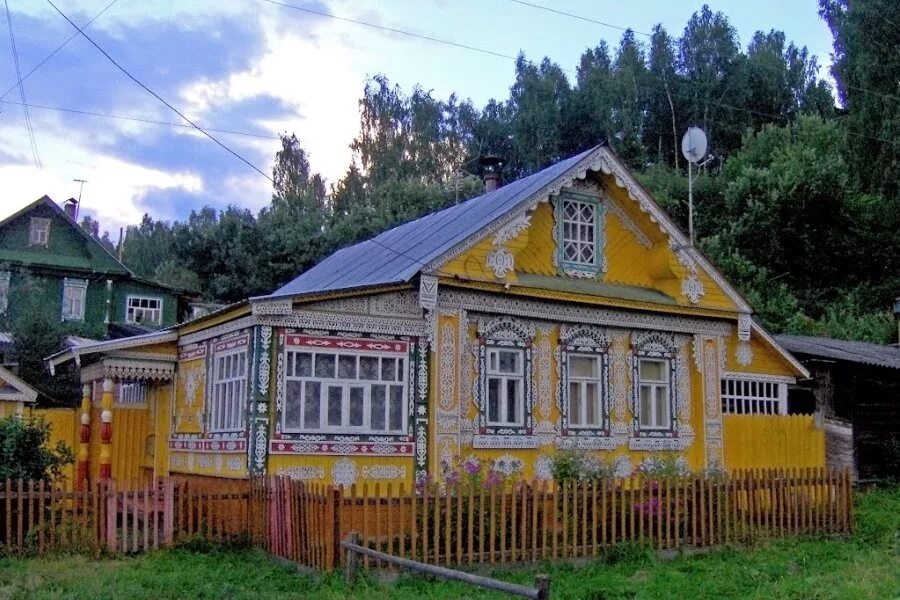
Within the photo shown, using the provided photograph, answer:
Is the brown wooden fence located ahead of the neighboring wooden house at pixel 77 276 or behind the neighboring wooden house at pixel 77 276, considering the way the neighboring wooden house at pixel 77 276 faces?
ahead

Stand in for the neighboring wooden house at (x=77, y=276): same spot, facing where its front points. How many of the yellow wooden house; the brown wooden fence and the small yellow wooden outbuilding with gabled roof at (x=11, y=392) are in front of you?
3

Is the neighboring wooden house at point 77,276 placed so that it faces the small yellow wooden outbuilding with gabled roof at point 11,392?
yes

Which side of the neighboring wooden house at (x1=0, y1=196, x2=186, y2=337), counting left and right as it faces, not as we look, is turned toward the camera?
front

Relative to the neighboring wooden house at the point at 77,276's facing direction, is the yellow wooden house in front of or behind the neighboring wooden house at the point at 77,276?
in front

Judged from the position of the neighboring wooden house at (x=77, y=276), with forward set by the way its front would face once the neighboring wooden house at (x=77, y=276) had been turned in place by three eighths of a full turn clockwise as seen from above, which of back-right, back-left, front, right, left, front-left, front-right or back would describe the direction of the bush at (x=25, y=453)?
back-left

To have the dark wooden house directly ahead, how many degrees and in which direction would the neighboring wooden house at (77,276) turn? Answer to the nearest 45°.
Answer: approximately 45° to its left
